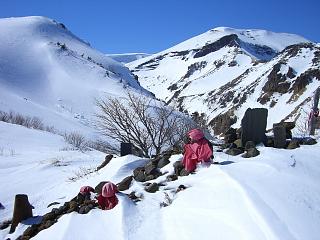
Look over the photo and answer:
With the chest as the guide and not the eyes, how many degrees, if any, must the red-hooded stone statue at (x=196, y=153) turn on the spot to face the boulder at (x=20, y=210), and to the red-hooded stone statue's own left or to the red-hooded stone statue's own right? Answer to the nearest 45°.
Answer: approximately 45° to the red-hooded stone statue's own right

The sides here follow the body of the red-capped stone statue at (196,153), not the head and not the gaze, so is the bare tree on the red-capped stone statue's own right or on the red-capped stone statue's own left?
on the red-capped stone statue's own right

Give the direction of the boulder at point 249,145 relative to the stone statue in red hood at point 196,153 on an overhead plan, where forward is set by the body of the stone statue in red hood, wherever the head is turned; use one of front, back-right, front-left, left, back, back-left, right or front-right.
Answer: back

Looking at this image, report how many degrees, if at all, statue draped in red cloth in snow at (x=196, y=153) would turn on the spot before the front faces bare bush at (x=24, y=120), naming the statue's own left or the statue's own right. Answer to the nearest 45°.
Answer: approximately 90° to the statue's own right

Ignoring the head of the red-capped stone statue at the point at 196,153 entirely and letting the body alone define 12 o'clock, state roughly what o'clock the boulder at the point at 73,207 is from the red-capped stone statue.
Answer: The boulder is roughly at 1 o'clock from the red-capped stone statue.

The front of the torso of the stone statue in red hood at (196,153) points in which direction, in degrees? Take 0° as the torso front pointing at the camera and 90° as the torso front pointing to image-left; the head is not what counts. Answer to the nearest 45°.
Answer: approximately 45°

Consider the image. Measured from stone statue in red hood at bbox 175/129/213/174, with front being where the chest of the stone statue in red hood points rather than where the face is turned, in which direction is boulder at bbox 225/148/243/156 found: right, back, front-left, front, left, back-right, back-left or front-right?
back

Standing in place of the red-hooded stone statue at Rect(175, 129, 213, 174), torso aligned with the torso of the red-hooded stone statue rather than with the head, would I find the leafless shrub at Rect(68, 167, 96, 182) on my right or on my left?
on my right

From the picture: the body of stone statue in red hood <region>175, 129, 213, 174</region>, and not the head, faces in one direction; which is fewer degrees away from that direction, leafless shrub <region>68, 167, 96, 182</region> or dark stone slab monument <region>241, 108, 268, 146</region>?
the leafless shrub
